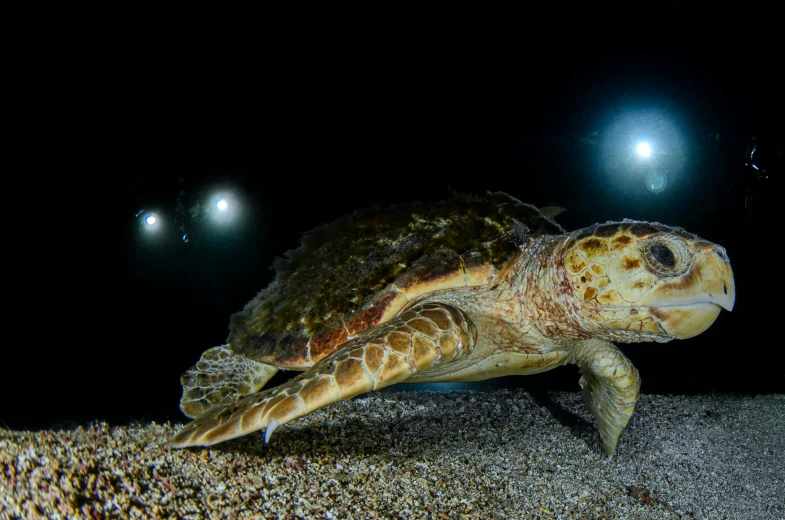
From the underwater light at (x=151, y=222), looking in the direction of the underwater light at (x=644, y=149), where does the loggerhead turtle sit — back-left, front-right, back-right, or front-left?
front-right

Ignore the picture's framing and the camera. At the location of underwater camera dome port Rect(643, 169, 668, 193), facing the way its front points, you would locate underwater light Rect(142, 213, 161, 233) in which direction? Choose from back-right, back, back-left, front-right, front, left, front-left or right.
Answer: front-right

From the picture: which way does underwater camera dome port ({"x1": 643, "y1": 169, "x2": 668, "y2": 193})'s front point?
toward the camera

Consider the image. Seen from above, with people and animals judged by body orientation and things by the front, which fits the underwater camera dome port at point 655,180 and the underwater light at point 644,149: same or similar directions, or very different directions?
same or similar directions

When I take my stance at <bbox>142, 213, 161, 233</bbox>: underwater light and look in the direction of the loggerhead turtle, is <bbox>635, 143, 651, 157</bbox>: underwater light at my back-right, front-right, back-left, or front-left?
front-left

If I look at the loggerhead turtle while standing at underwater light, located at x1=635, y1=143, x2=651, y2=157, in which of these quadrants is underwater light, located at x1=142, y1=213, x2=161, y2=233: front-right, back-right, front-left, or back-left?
front-right

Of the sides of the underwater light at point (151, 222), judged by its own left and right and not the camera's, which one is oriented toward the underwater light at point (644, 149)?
left

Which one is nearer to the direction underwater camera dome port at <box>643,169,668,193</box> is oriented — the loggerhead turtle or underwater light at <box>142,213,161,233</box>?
the loggerhead turtle

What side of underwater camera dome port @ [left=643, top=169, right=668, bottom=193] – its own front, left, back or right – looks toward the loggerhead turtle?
front

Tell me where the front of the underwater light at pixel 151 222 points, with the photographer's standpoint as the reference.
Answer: facing the viewer

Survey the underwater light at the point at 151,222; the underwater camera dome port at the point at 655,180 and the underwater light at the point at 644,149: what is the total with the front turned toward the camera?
3

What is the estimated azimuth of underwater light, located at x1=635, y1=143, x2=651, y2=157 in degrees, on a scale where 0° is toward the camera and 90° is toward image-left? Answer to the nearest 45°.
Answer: approximately 0°
